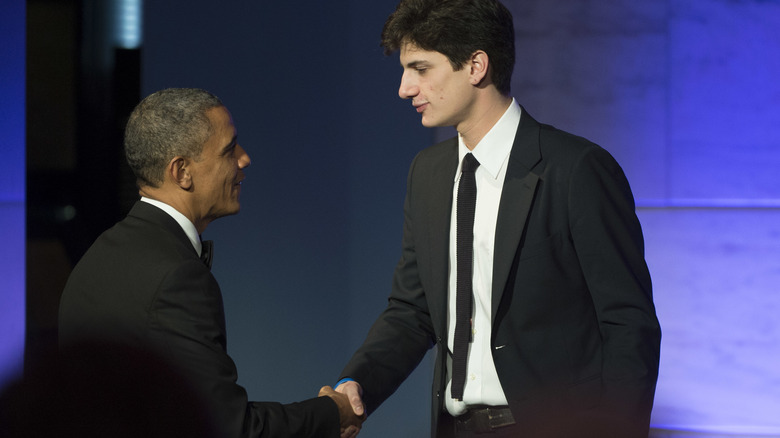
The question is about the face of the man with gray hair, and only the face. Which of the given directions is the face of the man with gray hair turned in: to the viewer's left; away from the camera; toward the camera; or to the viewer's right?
to the viewer's right

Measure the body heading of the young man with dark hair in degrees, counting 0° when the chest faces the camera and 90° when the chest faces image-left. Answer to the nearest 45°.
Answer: approximately 45°

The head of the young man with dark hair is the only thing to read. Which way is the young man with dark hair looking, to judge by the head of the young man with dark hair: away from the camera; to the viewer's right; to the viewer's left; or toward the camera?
to the viewer's left

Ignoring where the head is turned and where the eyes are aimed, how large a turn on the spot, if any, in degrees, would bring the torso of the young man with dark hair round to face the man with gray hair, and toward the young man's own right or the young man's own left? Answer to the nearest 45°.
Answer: approximately 45° to the young man's own right
